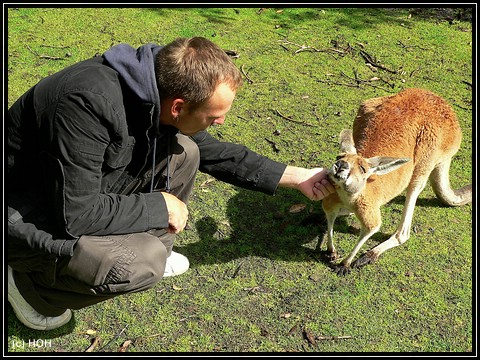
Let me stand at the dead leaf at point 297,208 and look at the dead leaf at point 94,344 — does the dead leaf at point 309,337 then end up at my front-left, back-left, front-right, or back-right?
front-left

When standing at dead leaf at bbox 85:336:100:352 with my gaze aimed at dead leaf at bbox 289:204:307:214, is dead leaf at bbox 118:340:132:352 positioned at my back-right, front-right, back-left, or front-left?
front-right

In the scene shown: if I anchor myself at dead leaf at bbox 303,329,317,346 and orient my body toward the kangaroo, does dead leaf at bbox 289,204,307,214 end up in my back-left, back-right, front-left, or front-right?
front-left

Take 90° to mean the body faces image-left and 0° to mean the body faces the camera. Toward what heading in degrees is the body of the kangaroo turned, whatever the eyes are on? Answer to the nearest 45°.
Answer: approximately 45°

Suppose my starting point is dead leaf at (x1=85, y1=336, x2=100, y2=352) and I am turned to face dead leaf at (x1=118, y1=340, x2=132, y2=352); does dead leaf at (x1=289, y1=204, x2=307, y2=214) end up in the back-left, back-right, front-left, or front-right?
front-left

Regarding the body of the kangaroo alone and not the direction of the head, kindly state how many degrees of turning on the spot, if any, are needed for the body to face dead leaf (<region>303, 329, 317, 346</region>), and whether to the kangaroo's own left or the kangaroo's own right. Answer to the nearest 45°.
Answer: approximately 45° to the kangaroo's own left

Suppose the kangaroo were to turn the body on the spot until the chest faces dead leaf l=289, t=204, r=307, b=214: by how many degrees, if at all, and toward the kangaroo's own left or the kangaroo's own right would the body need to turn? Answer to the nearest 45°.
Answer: approximately 45° to the kangaroo's own right

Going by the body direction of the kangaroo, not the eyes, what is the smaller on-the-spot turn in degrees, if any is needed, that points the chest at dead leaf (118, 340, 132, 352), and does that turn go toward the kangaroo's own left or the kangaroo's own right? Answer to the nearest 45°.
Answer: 0° — it already faces it

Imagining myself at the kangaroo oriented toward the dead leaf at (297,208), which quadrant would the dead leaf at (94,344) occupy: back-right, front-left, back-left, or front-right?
front-left

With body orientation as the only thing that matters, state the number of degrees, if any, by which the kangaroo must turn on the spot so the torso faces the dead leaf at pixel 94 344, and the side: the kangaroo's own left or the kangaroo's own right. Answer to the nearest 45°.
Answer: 0° — it already faces it

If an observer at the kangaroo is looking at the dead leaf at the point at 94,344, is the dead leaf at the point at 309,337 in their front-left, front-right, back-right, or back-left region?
front-left
